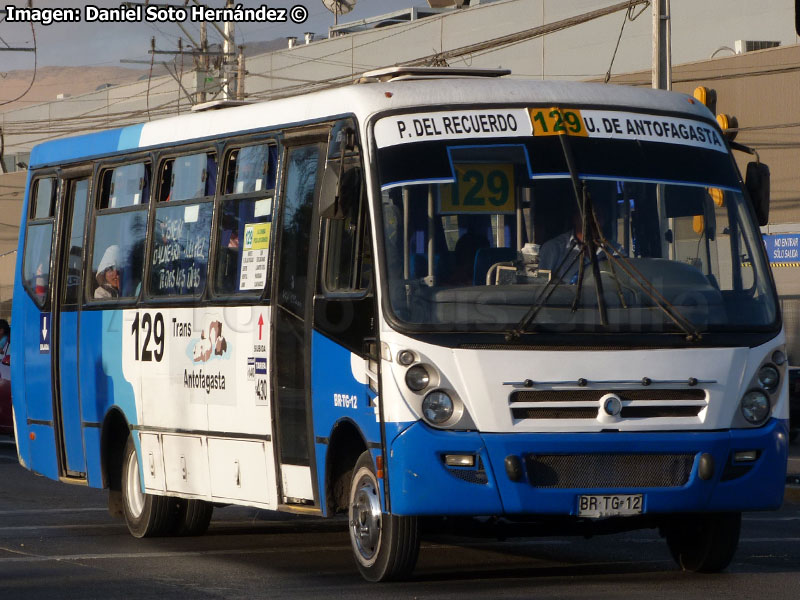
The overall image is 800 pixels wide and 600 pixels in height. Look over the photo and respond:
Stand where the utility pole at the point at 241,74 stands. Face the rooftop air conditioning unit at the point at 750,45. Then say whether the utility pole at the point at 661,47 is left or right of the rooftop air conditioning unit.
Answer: right

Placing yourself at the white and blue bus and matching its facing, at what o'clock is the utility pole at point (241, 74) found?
The utility pole is roughly at 7 o'clock from the white and blue bus.

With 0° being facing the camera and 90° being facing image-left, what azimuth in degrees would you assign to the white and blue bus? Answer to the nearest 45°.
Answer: approximately 315°

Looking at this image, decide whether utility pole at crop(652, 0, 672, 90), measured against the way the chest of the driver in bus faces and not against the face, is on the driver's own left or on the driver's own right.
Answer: on the driver's own left

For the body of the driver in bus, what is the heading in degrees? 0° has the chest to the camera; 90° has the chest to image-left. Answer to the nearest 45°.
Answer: approximately 315°

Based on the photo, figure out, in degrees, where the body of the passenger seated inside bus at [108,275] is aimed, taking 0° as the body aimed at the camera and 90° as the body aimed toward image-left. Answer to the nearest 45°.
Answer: approximately 315°

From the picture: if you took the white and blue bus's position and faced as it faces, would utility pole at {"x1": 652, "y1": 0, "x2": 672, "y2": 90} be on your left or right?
on your left
